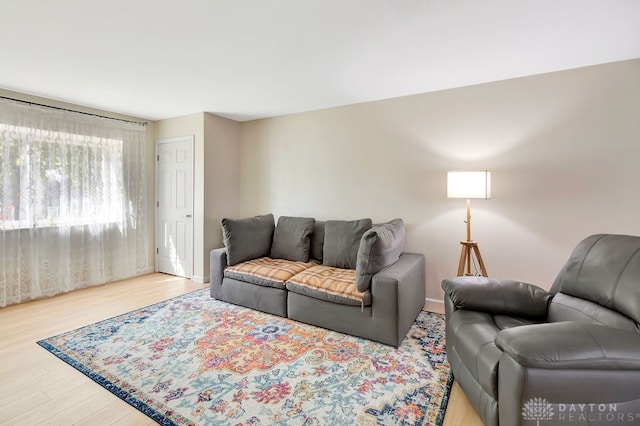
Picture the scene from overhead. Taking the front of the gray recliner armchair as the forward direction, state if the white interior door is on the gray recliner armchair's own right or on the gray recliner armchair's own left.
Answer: on the gray recliner armchair's own right

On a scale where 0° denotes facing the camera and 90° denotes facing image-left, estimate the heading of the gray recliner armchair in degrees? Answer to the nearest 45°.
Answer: approximately 45°

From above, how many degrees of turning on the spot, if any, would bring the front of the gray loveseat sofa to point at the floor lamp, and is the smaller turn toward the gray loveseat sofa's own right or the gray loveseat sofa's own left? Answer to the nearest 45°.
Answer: approximately 135° to the gray loveseat sofa's own left

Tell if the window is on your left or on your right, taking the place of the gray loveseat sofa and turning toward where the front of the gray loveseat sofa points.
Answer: on your right

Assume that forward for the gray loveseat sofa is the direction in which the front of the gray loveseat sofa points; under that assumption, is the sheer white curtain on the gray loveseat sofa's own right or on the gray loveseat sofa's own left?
on the gray loveseat sofa's own right

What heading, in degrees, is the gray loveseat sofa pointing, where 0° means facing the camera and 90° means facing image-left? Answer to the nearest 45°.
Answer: approximately 45°

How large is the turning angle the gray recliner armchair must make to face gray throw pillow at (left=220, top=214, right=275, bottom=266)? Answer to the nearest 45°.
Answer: approximately 45° to its right
